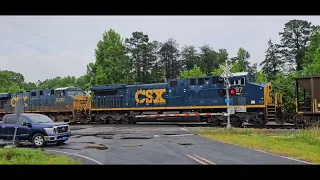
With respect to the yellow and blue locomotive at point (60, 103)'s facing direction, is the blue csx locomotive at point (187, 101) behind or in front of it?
in front

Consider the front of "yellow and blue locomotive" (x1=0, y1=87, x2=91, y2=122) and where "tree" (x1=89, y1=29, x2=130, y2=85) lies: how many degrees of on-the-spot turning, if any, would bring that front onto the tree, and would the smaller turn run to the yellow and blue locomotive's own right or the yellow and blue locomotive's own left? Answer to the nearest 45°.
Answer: approximately 90° to the yellow and blue locomotive's own left

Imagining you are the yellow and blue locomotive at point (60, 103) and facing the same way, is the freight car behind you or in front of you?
in front

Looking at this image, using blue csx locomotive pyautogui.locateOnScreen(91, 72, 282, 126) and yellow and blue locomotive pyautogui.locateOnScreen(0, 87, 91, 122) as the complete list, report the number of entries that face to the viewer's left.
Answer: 0

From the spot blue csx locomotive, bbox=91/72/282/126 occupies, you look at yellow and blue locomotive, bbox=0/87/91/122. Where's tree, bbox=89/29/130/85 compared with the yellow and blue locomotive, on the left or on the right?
right

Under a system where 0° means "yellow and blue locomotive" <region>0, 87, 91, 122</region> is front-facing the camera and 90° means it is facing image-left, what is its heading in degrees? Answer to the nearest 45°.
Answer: approximately 315°

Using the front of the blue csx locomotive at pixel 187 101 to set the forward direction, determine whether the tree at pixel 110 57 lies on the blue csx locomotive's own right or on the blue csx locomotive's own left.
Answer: on the blue csx locomotive's own left

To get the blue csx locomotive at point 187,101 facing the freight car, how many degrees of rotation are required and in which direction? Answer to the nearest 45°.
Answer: approximately 45° to its right

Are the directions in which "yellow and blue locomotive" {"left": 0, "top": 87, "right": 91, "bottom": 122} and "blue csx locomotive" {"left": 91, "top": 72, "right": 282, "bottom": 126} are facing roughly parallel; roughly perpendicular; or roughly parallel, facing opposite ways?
roughly parallel

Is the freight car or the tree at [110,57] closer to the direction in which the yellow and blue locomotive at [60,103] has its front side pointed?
the freight car

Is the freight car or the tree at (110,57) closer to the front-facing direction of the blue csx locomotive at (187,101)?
the freight car

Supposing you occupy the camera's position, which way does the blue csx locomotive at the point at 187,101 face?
facing to the right of the viewer
